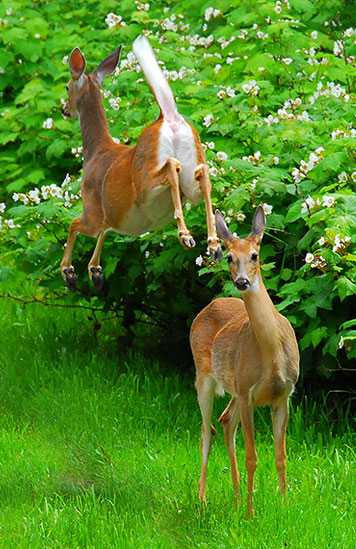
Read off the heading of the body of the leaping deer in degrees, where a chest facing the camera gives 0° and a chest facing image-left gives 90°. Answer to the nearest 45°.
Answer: approximately 135°

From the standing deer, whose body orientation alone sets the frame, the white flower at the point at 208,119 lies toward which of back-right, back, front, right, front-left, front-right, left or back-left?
back-left

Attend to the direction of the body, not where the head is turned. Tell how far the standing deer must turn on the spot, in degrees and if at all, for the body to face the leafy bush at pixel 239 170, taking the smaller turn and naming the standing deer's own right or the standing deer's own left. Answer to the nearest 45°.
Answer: approximately 135° to the standing deer's own left

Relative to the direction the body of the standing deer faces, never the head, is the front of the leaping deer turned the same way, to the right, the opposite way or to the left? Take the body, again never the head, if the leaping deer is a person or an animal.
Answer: the opposite way

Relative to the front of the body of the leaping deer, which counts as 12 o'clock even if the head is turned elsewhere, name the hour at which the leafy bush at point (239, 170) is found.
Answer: The leafy bush is roughly at 2 o'clock from the leaping deer.
